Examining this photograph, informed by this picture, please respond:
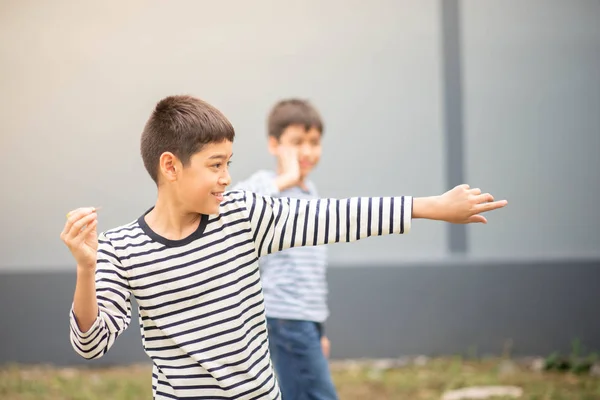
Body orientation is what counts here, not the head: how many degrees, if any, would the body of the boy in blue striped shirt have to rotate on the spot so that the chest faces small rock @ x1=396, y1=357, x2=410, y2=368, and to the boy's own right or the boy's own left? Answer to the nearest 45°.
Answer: approximately 135° to the boy's own left

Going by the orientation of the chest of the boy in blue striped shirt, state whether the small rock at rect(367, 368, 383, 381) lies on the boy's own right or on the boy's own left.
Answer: on the boy's own left

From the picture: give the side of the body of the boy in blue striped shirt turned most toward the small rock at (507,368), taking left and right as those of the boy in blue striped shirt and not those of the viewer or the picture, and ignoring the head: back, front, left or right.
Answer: left

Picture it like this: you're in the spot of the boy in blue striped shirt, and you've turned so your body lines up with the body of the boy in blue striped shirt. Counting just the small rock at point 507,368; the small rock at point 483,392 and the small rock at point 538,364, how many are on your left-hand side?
3

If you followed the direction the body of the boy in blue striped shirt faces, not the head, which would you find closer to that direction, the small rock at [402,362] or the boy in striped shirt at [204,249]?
the boy in striped shirt

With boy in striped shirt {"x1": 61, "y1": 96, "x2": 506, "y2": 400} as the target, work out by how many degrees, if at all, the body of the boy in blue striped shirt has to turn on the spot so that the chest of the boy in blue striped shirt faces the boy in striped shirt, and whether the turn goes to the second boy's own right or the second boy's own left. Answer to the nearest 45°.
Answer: approximately 45° to the second boy's own right

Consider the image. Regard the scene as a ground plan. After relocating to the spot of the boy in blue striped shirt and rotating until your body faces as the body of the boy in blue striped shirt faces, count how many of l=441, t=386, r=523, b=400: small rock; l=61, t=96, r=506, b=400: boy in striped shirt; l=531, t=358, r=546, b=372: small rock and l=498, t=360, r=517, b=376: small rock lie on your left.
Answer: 3

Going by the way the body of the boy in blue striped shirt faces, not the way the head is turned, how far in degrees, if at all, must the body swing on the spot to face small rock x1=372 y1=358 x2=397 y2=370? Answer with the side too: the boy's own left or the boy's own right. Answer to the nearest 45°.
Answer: approximately 135° to the boy's own left

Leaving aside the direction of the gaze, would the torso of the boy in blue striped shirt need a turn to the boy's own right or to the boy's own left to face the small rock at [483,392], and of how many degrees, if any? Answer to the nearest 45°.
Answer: approximately 90° to the boy's own left

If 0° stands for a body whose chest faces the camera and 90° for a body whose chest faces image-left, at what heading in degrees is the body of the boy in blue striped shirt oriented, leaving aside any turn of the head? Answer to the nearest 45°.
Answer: approximately 315°
